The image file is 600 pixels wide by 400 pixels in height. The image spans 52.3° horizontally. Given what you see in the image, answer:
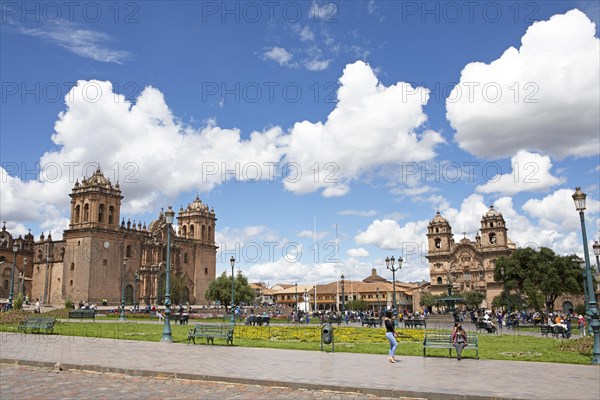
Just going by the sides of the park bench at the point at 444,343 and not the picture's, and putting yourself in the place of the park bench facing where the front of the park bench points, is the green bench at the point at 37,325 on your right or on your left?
on your right

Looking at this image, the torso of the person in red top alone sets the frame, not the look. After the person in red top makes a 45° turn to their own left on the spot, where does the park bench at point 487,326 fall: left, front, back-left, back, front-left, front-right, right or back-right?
back-left

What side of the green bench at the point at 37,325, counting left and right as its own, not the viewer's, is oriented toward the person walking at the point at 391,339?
left

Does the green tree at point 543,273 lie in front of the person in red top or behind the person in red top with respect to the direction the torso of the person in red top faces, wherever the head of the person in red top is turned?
behind

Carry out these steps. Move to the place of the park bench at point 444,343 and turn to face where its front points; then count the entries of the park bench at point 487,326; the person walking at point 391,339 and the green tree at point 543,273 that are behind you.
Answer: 2

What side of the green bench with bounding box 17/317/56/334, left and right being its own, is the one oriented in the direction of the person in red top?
left

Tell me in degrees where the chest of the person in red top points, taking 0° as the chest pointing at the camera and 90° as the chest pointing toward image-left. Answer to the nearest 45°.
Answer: approximately 0°

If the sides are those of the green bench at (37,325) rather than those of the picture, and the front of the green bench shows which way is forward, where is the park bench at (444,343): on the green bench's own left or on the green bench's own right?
on the green bench's own left

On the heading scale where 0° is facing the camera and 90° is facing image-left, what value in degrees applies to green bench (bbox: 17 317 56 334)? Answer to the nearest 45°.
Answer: approximately 45°
